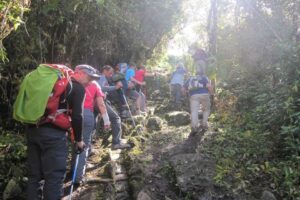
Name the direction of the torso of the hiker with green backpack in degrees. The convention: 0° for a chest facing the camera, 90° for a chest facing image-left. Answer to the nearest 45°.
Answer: approximately 225°

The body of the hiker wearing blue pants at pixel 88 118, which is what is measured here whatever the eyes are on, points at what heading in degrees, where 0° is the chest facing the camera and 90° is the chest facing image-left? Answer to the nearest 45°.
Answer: approximately 225°

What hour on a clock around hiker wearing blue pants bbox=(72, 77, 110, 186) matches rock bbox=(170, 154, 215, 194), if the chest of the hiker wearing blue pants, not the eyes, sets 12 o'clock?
The rock is roughly at 2 o'clock from the hiker wearing blue pants.

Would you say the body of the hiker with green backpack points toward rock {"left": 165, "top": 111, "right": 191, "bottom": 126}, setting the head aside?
yes

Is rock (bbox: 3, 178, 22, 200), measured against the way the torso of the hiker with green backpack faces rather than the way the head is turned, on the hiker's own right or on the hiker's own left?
on the hiker's own left

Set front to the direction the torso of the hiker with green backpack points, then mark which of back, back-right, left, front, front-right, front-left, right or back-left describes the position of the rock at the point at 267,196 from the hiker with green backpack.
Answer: front-right

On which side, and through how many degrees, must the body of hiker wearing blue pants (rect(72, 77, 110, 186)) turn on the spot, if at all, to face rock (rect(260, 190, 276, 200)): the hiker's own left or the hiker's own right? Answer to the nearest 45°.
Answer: approximately 90° to the hiker's own right

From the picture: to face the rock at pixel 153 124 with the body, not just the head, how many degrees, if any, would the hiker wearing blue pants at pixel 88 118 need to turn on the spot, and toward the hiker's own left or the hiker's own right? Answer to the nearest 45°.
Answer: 0° — they already face it
